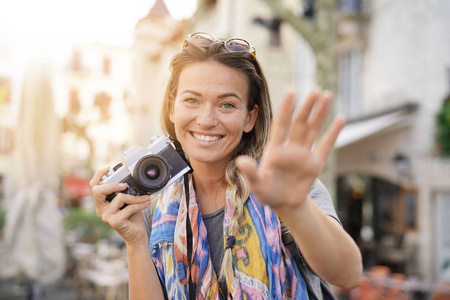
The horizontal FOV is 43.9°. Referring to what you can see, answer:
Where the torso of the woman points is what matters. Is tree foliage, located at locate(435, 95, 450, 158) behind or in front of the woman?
behind

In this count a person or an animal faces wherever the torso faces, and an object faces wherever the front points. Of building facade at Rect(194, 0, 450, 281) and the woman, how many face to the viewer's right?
0

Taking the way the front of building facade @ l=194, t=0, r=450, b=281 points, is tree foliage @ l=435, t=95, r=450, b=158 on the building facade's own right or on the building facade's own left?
on the building facade's own left

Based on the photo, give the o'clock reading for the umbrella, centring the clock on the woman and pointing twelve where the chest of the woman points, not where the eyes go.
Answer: The umbrella is roughly at 5 o'clock from the woman.

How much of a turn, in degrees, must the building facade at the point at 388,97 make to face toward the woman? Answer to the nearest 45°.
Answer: approximately 45° to its left

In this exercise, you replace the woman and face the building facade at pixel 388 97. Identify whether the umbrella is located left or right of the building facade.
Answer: left

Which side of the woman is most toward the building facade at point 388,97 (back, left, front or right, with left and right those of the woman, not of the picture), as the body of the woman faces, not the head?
back

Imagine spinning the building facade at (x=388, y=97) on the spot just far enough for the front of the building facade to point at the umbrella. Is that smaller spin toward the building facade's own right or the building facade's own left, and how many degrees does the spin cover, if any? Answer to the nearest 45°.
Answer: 0° — it already faces it

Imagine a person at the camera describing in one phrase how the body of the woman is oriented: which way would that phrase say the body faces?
toward the camera

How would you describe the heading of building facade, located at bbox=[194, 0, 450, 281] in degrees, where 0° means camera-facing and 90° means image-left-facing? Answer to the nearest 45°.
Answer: approximately 45°
